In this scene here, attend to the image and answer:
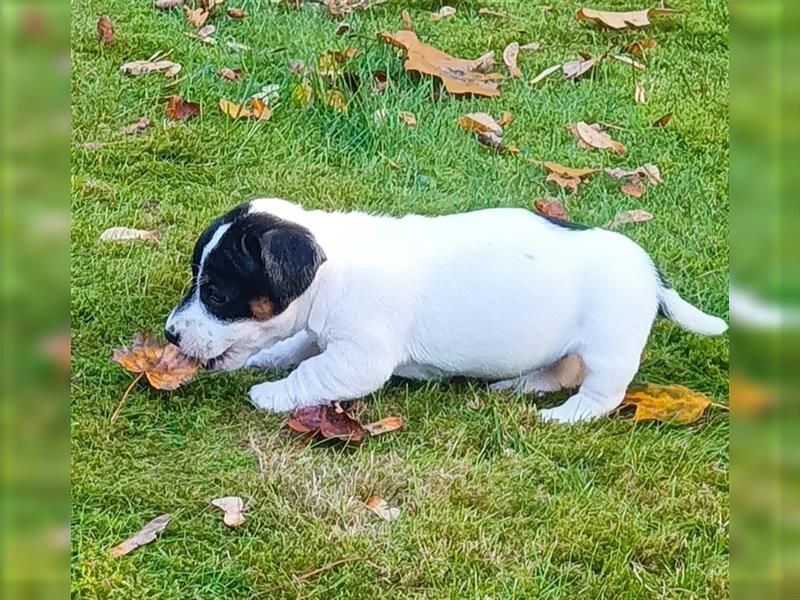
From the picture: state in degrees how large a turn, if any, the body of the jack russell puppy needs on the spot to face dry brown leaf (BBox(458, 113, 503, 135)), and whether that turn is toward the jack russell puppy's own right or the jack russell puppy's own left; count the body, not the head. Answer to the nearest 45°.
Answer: approximately 90° to the jack russell puppy's own right

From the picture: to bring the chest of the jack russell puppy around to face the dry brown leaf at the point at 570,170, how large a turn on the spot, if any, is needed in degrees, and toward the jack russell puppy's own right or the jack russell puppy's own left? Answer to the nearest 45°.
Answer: approximately 135° to the jack russell puppy's own right

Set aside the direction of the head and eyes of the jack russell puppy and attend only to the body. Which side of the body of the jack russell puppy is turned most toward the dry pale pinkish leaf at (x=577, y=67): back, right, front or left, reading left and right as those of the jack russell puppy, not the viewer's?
right

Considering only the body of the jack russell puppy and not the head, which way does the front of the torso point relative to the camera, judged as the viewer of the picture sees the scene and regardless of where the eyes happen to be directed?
to the viewer's left

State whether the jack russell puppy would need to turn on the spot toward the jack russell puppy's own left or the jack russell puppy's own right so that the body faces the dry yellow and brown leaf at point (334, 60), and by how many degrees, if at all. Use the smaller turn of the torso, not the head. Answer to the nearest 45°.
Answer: approximately 90° to the jack russell puppy's own right

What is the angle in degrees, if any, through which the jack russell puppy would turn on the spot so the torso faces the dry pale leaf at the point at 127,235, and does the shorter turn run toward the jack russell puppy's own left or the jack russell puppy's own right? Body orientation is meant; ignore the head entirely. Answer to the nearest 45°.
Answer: approximately 45° to the jack russell puppy's own right
